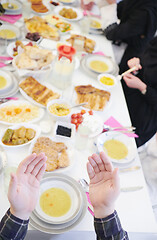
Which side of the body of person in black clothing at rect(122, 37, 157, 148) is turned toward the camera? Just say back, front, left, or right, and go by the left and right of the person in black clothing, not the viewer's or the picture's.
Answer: left

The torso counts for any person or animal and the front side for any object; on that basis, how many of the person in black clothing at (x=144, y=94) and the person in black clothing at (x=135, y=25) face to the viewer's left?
2

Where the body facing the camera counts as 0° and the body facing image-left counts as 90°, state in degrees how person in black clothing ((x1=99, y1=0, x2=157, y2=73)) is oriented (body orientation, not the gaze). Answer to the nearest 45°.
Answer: approximately 90°

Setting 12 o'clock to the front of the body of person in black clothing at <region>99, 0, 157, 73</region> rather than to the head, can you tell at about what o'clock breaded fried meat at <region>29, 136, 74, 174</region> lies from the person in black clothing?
The breaded fried meat is roughly at 9 o'clock from the person in black clothing.

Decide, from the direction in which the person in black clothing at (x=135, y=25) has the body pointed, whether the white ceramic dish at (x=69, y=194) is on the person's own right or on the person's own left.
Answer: on the person's own left

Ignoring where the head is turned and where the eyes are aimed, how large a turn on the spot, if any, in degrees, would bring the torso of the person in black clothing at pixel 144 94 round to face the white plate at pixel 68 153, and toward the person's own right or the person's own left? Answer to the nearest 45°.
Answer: approximately 90° to the person's own left
